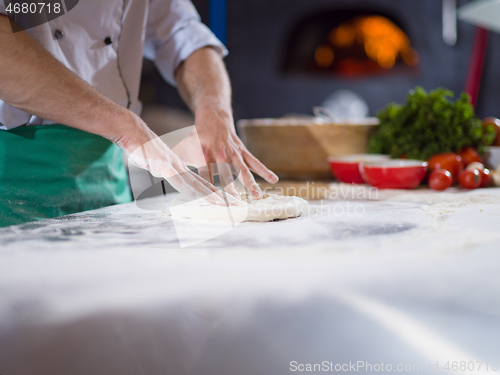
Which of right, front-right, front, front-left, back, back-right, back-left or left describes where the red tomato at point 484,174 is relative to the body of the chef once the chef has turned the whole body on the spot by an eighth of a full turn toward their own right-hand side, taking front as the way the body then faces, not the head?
left

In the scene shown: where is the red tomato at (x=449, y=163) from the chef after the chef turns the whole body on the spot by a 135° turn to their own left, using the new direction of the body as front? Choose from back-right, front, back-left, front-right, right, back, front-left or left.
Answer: right

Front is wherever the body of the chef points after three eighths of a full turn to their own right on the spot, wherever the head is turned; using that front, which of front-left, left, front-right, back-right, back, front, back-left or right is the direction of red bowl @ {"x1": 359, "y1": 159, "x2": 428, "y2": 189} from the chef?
back

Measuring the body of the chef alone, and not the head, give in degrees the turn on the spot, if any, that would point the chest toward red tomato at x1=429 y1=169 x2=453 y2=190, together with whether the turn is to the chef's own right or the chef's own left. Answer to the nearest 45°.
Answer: approximately 45° to the chef's own left

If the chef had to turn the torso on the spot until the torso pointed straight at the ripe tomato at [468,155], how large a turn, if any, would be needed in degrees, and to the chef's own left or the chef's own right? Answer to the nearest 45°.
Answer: approximately 45° to the chef's own left

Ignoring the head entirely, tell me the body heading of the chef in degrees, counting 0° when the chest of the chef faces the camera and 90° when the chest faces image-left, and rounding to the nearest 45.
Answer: approximately 315°

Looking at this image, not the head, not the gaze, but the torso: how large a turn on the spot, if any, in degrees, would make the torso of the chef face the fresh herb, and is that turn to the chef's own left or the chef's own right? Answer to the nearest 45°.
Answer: approximately 45° to the chef's own left
